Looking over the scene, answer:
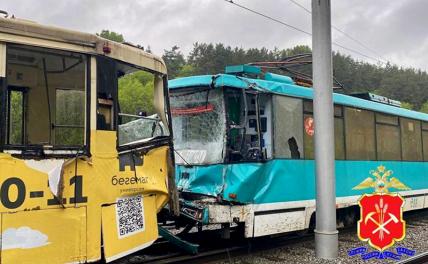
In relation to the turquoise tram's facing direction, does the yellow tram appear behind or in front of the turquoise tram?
in front

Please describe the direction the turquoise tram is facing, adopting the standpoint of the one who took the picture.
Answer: facing the viewer and to the left of the viewer

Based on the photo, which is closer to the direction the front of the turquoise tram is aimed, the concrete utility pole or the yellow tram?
the yellow tram

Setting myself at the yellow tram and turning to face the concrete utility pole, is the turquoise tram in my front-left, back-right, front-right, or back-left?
front-left
